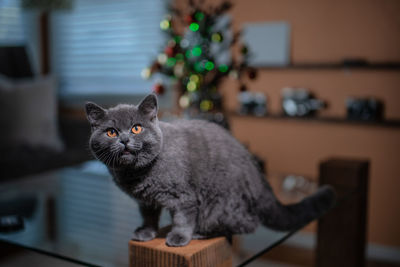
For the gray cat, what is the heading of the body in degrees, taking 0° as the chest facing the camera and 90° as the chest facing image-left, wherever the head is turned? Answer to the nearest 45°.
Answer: approximately 45°

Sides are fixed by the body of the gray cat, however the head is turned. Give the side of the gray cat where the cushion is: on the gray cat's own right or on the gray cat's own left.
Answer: on the gray cat's own right

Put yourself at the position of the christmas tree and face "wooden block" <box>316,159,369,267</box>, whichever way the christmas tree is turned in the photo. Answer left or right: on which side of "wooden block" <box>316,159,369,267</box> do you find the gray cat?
right

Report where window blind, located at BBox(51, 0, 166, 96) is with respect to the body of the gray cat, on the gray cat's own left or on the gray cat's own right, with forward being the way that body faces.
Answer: on the gray cat's own right

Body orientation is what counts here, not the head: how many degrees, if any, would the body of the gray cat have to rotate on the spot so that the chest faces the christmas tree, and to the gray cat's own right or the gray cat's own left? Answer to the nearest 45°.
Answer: approximately 135° to the gray cat's own right

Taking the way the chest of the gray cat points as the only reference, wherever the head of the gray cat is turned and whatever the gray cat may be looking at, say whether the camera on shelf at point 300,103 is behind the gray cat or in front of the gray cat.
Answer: behind

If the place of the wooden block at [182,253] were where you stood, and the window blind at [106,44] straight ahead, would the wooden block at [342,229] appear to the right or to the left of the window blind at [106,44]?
right

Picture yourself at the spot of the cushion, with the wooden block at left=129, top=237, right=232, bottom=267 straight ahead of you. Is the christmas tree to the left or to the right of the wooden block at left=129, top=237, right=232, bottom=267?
left

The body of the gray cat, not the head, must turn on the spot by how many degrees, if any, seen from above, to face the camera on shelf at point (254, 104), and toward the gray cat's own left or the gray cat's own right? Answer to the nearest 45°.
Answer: approximately 135° to the gray cat's own right

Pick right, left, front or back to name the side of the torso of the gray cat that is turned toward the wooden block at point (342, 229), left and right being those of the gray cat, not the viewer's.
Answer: back
